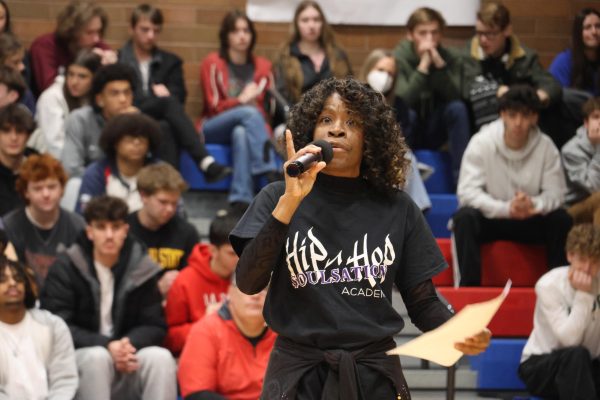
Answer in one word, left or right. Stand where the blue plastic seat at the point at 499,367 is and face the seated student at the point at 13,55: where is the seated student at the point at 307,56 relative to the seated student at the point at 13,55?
right

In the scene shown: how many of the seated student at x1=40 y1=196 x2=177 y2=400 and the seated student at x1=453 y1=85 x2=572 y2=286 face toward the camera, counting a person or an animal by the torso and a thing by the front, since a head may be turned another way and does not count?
2

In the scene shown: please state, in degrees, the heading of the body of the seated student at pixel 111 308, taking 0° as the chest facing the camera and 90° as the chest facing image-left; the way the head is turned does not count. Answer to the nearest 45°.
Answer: approximately 0°

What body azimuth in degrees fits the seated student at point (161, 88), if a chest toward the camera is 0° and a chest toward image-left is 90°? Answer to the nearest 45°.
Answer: approximately 315°

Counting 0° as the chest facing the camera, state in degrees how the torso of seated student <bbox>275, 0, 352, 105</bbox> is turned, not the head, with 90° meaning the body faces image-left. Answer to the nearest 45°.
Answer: approximately 0°
